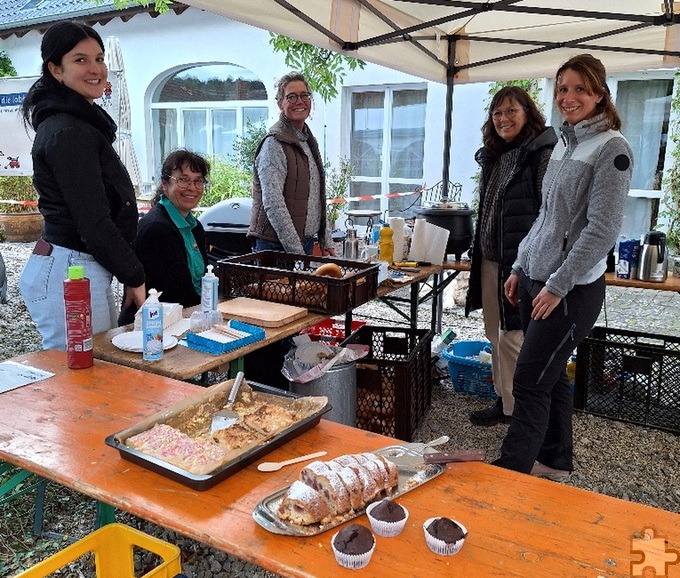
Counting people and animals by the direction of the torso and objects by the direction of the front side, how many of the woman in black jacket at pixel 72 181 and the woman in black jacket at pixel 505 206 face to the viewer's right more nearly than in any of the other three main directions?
1

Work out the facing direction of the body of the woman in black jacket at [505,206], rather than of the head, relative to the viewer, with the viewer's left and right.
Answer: facing the viewer and to the left of the viewer

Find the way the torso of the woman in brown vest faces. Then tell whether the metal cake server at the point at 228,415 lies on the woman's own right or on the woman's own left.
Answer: on the woman's own right

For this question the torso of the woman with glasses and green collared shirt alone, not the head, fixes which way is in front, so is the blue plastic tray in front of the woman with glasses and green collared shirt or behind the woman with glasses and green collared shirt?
in front

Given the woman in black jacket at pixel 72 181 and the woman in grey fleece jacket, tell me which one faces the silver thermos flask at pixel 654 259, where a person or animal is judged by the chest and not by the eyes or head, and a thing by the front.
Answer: the woman in black jacket

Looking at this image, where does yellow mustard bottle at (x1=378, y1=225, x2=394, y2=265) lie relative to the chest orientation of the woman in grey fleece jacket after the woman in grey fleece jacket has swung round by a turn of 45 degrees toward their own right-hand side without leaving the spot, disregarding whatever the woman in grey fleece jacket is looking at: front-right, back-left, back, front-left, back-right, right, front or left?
front-right

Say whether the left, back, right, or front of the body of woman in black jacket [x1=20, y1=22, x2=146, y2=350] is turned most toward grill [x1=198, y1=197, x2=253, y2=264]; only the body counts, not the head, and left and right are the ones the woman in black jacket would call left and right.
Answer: left

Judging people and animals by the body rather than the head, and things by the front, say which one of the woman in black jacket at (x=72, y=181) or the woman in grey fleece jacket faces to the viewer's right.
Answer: the woman in black jacket

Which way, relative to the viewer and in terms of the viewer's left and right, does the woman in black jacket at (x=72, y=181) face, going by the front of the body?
facing to the right of the viewer
